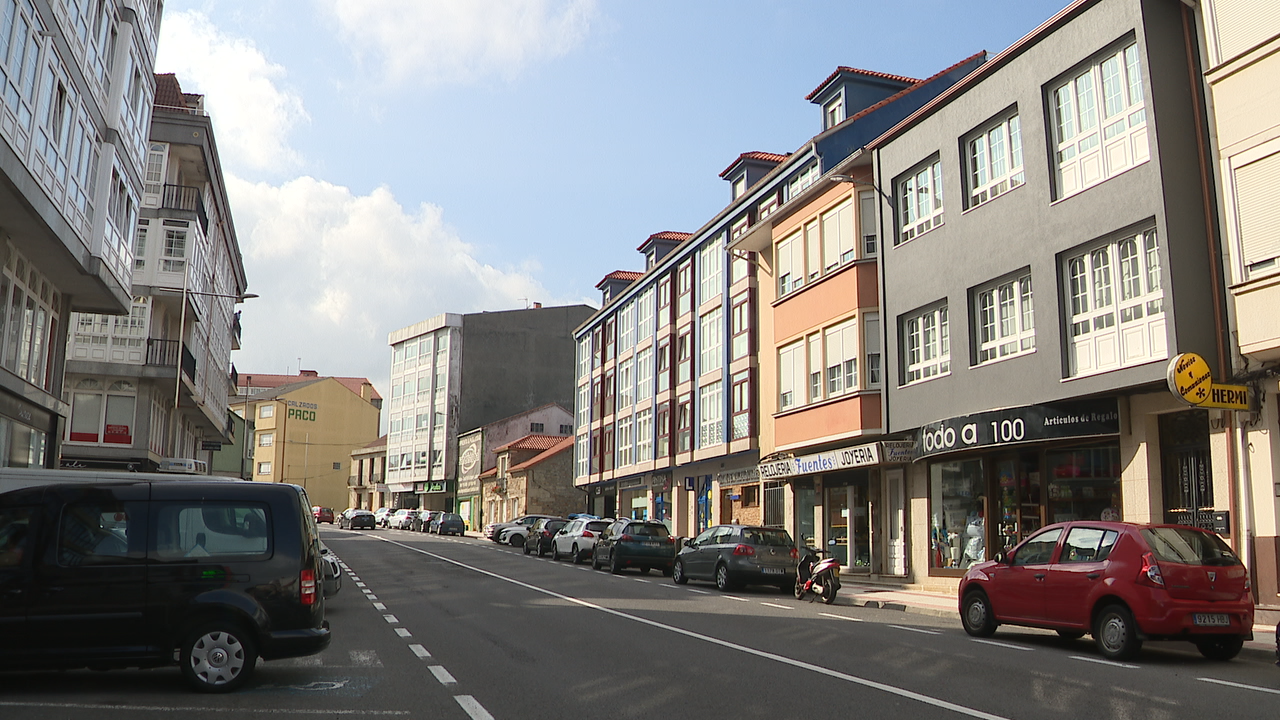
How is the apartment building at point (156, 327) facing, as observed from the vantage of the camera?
facing the viewer and to the right of the viewer

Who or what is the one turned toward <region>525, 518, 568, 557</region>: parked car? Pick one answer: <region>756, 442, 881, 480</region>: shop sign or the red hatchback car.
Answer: the red hatchback car

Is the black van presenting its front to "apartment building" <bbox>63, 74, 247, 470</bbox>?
no

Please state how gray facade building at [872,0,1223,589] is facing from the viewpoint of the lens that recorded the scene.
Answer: facing the viewer and to the left of the viewer

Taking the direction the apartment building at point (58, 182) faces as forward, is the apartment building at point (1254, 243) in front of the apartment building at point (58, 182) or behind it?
in front

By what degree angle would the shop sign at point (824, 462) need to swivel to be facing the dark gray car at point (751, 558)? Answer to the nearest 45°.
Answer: approximately 45° to its left

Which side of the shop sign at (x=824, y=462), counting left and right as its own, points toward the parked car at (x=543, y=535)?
right

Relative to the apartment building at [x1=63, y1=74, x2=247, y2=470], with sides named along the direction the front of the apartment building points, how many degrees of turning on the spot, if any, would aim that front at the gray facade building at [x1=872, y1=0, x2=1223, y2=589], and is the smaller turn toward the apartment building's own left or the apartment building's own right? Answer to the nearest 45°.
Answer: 0° — it already faces it

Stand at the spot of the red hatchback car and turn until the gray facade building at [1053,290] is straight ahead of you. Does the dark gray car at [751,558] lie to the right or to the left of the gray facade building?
left

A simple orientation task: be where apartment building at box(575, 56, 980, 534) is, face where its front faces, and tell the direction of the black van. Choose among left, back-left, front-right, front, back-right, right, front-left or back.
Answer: front-left

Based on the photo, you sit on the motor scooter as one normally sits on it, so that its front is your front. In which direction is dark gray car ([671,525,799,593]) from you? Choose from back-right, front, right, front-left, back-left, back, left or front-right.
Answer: front

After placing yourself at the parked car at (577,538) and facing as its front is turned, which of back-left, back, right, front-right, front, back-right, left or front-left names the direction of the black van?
back-left

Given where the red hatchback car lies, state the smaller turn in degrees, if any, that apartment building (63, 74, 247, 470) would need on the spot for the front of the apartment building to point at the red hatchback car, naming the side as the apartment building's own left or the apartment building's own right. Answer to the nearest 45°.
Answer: approximately 45° to the apartment building's own right

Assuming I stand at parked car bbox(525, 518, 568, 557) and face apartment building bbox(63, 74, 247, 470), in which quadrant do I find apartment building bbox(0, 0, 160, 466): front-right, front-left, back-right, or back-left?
front-left

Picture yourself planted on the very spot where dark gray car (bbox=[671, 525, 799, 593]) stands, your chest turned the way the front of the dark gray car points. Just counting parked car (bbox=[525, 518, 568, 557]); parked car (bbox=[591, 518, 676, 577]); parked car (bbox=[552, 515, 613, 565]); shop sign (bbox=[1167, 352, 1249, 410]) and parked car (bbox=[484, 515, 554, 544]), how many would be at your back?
1

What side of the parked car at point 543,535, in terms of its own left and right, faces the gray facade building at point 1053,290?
back

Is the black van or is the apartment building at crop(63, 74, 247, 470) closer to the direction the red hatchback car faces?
the apartment building

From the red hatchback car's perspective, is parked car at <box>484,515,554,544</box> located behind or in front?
in front

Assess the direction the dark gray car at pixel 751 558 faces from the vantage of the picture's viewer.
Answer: facing away from the viewer and to the left of the viewer

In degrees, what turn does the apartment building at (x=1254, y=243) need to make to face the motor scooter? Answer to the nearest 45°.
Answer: approximately 45° to its right

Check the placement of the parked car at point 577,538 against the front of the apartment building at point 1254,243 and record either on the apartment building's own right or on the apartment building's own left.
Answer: on the apartment building's own right
